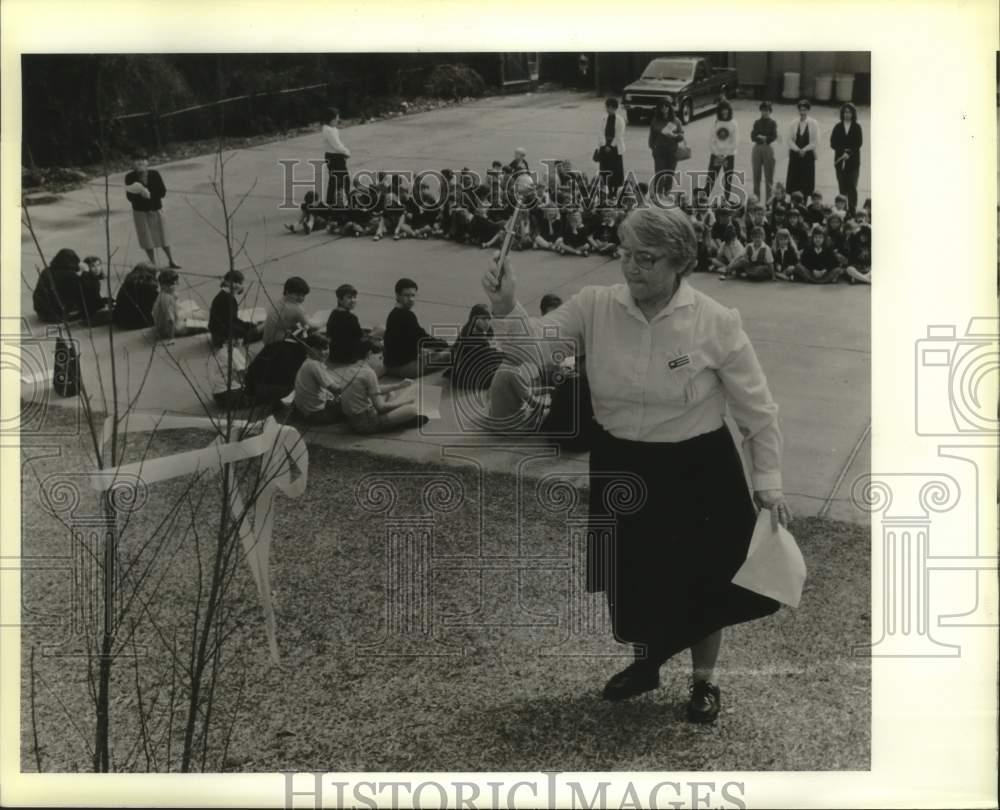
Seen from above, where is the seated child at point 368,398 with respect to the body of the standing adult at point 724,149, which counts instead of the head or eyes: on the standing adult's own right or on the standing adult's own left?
on the standing adult's own right

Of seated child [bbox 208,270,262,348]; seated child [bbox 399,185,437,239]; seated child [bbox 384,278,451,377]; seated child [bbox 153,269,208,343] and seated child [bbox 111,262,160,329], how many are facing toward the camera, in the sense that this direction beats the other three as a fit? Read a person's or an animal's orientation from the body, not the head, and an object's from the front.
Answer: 1

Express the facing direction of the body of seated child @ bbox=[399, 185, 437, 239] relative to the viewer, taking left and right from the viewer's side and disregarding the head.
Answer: facing the viewer

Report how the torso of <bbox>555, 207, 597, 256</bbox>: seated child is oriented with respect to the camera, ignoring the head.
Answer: toward the camera

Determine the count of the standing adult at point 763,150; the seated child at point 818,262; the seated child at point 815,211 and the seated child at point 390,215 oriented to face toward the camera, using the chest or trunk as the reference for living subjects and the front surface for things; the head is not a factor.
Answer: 4

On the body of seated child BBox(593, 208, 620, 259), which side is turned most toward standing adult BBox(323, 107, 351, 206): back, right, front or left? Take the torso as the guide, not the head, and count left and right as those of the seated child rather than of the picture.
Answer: right

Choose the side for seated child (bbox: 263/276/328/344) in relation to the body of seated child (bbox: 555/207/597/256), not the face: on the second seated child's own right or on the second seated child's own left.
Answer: on the second seated child's own right

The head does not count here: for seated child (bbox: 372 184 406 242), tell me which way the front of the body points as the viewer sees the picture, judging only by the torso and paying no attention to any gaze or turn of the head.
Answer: toward the camera

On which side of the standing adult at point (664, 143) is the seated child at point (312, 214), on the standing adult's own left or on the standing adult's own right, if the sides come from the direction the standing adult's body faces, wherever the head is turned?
on the standing adult's own right

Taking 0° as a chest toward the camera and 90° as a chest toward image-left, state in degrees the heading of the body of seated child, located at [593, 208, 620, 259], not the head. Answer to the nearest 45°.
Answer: approximately 0°

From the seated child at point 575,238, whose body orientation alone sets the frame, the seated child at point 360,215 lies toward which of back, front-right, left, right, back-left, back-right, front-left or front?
right

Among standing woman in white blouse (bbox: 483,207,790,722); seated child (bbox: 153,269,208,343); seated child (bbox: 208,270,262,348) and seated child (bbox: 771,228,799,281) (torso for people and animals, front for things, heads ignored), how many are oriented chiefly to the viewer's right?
2
